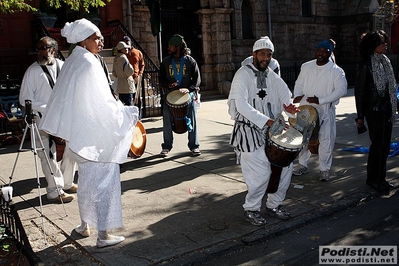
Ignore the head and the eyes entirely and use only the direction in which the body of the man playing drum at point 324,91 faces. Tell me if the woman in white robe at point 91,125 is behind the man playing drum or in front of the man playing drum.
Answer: in front

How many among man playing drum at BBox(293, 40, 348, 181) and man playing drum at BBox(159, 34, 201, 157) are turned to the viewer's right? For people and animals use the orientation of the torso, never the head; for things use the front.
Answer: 0

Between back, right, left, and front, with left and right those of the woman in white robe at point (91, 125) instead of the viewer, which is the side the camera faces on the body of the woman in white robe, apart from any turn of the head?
right

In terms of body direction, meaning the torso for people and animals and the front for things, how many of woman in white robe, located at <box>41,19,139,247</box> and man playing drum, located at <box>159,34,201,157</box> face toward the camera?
1

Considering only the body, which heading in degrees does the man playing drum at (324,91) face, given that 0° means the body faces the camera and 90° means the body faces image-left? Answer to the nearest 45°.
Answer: approximately 45°

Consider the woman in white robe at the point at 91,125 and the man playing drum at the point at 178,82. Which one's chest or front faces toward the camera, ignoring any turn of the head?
the man playing drum

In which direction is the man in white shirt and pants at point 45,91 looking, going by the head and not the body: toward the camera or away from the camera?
toward the camera

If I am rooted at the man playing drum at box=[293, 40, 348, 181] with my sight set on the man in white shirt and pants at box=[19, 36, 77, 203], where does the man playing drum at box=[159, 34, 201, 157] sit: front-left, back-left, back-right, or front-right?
front-right

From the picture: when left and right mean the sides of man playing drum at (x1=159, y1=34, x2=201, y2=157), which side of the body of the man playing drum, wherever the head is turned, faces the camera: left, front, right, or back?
front

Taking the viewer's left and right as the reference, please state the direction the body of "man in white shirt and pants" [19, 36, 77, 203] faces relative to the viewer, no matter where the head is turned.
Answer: facing the viewer and to the right of the viewer
